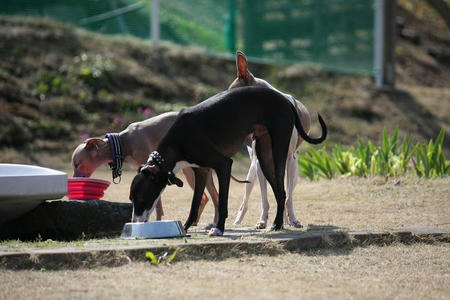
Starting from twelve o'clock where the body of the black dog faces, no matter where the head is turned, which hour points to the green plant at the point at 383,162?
The green plant is roughly at 4 o'clock from the black dog.

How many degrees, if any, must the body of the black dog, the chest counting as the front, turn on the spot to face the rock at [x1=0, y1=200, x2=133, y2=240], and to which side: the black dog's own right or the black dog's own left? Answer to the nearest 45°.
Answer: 0° — it already faces it

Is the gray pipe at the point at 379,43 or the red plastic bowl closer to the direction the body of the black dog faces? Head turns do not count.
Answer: the red plastic bowl

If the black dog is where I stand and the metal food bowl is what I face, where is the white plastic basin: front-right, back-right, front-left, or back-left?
front-right

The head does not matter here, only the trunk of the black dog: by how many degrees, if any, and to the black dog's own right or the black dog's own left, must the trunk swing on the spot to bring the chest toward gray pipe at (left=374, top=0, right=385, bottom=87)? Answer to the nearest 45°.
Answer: approximately 90° to the black dog's own right

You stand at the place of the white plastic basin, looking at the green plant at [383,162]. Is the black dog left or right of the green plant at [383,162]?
right

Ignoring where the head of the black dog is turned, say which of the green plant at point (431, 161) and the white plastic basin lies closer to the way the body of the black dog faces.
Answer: the white plastic basin

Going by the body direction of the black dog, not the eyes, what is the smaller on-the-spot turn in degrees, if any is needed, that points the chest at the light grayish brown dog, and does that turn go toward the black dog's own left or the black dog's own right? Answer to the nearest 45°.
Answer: approximately 45° to the black dog's own right

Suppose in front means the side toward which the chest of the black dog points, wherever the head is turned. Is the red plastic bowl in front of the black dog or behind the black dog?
in front

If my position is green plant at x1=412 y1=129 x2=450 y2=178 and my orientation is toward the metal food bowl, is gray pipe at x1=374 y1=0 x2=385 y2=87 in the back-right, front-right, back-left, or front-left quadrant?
back-right

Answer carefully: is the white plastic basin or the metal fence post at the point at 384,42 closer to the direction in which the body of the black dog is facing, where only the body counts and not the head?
the white plastic basin

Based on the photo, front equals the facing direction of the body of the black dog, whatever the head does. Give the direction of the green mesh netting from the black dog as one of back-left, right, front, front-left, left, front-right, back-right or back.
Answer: right

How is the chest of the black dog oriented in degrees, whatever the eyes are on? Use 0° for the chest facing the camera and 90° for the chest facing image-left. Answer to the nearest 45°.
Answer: approximately 90°

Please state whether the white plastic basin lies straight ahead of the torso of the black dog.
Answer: yes

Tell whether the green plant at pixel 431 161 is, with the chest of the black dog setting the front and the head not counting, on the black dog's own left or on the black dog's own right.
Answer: on the black dog's own right

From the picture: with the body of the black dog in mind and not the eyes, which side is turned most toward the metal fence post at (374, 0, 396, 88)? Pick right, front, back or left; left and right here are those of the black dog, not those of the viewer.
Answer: right
